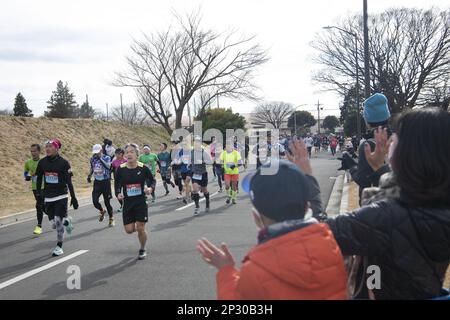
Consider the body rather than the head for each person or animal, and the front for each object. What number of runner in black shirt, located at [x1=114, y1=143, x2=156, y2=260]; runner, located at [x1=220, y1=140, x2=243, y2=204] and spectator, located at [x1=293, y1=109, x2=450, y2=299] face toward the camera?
2

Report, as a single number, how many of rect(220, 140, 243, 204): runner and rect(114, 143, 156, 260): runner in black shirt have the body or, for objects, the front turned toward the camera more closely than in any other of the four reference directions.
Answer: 2

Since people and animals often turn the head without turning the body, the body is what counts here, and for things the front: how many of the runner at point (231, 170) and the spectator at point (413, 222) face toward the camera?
1

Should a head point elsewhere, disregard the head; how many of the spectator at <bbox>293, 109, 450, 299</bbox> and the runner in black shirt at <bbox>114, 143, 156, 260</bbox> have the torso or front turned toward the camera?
1

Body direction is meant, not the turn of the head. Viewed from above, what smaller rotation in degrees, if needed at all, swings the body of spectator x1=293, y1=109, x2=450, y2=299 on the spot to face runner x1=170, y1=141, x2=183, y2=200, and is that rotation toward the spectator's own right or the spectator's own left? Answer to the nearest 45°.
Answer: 0° — they already face them

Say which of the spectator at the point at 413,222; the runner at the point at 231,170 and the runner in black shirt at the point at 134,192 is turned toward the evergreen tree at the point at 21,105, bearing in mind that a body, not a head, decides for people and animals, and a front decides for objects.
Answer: the spectator

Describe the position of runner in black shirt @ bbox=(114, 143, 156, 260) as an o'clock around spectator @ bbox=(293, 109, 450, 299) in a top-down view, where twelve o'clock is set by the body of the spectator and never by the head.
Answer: The runner in black shirt is roughly at 12 o'clock from the spectator.

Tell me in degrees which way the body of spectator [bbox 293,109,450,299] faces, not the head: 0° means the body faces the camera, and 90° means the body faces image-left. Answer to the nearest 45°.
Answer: approximately 135°

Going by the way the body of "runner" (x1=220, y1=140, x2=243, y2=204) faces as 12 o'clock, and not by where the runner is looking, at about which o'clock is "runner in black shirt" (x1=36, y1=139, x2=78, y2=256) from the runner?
The runner in black shirt is roughly at 1 o'clock from the runner.

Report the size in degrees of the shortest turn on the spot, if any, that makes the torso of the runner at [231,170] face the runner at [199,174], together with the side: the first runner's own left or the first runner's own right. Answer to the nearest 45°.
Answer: approximately 45° to the first runner's own right
